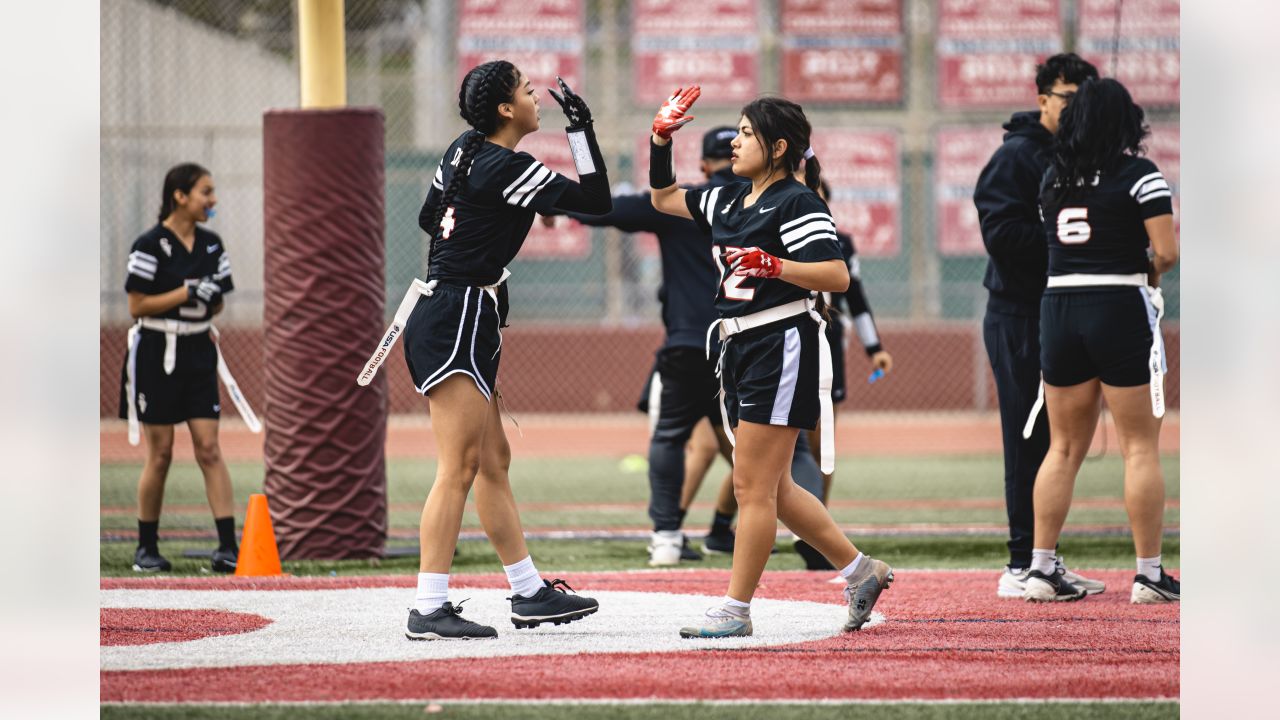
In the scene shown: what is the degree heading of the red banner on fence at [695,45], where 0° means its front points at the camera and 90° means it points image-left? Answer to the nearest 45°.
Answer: approximately 0°

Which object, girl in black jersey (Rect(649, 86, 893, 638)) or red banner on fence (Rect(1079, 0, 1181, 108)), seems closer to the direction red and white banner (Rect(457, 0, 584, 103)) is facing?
the girl in black jersey

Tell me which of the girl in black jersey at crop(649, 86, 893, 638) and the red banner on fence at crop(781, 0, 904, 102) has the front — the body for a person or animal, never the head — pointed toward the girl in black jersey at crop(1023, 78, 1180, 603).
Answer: the red banner on fence

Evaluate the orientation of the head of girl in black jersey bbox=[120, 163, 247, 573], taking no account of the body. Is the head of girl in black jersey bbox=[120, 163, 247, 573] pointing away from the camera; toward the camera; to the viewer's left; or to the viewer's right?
to the viewer's right

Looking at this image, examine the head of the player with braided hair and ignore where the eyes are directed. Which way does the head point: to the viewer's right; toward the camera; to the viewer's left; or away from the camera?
to the viewer's right

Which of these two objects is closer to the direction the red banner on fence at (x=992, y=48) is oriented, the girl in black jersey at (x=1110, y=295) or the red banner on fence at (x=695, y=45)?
the girl in black jersey

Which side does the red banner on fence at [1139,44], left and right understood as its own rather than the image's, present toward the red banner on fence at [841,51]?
right

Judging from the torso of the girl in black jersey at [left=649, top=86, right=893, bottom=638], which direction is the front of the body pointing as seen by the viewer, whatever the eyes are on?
to the viewer's left

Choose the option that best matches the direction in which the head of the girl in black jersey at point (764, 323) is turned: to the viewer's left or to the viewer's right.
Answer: to the viewer's left

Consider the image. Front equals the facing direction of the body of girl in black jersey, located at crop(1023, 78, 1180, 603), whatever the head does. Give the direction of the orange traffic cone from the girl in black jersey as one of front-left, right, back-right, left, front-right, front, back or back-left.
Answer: back-left
